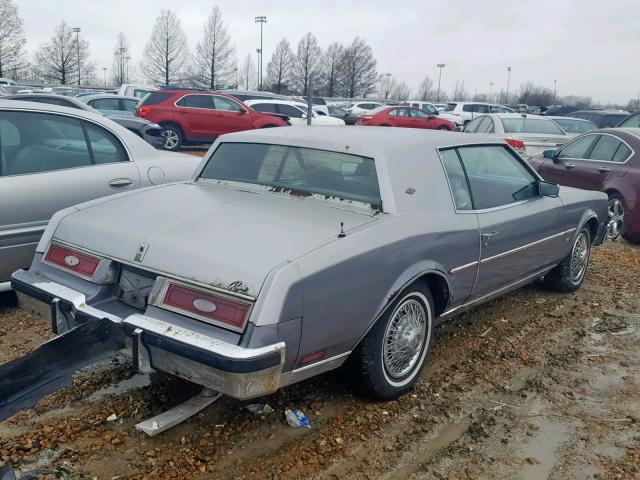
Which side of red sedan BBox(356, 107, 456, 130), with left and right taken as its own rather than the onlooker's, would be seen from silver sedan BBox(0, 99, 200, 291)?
right

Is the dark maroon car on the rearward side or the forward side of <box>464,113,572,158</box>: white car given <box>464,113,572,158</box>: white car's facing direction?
on the rearward side

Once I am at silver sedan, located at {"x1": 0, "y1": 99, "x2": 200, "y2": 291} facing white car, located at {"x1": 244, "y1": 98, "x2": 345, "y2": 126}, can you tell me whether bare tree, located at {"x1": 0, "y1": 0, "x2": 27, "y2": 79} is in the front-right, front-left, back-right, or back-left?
front-left

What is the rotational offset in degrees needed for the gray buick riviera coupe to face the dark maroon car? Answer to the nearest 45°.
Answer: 0° — it already faces it

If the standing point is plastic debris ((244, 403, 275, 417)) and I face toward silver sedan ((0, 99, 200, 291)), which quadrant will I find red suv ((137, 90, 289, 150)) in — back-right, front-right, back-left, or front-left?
front-right

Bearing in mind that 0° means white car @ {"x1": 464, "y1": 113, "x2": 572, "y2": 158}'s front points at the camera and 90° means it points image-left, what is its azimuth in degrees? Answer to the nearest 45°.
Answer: approximately 135°

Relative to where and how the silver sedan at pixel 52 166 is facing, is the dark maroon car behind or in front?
behind

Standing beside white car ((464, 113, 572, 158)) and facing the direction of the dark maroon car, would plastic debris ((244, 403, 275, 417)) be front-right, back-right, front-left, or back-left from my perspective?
front-right

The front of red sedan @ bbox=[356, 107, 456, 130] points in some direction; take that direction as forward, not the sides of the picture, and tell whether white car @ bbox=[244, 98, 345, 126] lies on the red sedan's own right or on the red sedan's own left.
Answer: on the red sedan's own right

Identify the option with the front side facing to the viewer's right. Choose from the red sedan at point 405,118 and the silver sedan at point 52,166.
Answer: the red sedan

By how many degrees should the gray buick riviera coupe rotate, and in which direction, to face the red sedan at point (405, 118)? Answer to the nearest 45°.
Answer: approximately 45° to its left

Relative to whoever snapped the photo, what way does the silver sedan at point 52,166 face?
facing the viewer and to the left of the viewer
